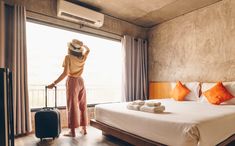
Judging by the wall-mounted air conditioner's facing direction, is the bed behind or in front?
in front

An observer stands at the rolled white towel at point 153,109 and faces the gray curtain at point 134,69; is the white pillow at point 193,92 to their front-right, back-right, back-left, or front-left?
front-right

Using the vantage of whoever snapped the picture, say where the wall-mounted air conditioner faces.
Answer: facing the viewer and to the right of the viewer

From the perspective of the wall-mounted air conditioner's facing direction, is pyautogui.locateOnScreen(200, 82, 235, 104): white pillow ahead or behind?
ahead

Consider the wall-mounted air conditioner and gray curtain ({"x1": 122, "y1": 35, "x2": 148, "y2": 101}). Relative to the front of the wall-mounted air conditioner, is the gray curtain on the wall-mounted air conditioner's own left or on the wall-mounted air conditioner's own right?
on the wall-mounted air conditioner's own left

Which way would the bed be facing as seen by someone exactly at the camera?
facing the viewer and to the left of the viewer

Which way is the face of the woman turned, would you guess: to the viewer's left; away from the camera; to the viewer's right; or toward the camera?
away from the camera

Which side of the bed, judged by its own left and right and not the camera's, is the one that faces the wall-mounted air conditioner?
right

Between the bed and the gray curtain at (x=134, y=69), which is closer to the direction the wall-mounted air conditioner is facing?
the bed

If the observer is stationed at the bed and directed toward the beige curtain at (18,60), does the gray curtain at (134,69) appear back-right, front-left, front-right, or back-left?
front-right

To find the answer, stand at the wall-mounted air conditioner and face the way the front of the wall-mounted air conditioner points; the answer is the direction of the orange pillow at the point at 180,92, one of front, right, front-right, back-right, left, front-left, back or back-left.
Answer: front-left

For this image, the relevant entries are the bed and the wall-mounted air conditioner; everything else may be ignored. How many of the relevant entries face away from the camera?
0
